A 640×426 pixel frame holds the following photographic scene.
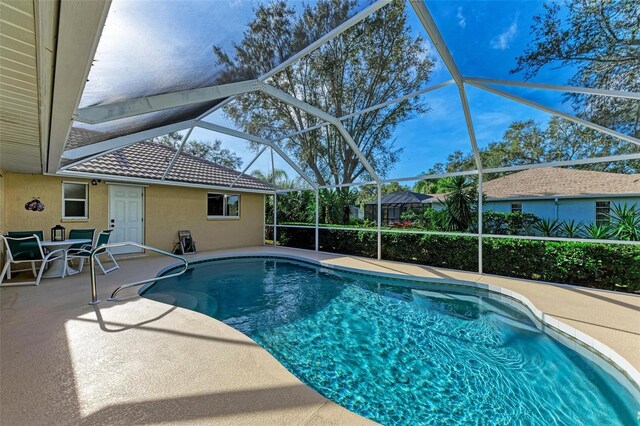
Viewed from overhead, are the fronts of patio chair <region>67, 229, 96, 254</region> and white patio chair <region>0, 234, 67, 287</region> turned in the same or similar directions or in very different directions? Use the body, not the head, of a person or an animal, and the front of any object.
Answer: very different directions

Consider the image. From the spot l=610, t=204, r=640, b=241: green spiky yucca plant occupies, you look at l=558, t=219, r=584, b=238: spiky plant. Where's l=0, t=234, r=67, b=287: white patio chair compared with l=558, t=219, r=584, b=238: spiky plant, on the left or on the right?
left

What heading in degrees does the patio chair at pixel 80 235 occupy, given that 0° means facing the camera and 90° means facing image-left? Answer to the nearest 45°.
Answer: approximately 45°

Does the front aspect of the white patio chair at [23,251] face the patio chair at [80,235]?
yes

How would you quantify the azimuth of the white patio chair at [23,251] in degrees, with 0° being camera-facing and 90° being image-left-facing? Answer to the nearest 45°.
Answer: approximately 225°
